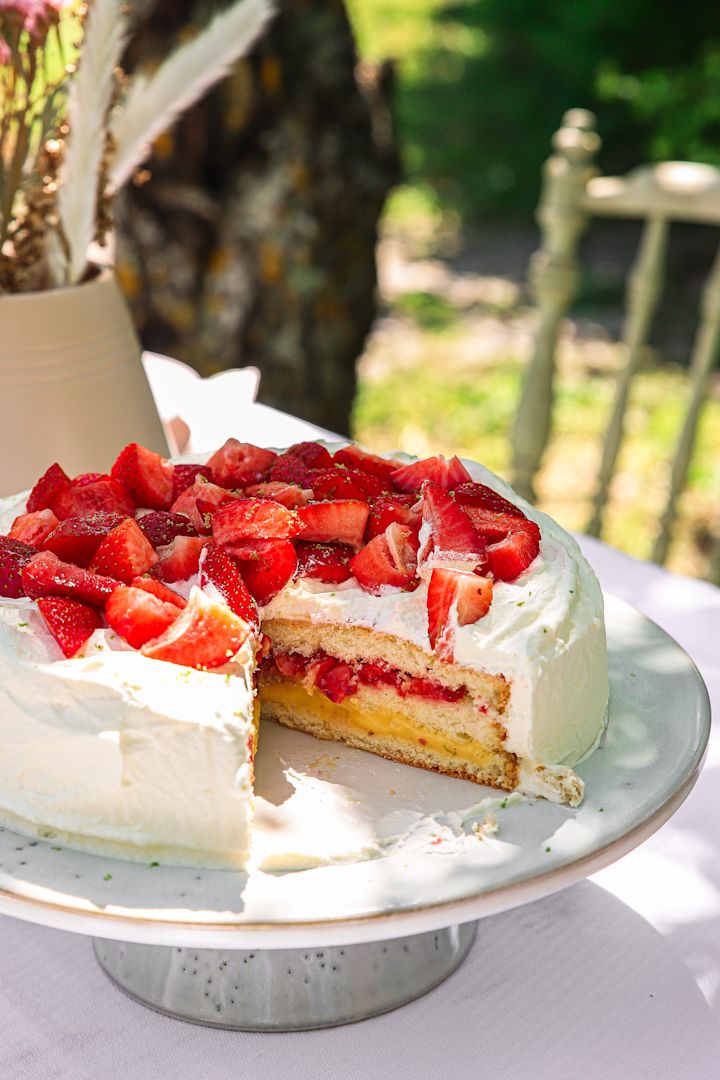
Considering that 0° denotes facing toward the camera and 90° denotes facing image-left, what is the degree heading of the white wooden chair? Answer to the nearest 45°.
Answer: approximately 45°

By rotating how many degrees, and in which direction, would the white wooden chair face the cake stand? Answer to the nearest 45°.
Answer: approximately 45° to its left

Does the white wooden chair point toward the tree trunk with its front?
no

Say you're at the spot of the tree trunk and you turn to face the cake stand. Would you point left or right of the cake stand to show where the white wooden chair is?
left

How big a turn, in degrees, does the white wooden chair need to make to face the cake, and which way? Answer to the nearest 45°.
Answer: approximately 45° to its left
